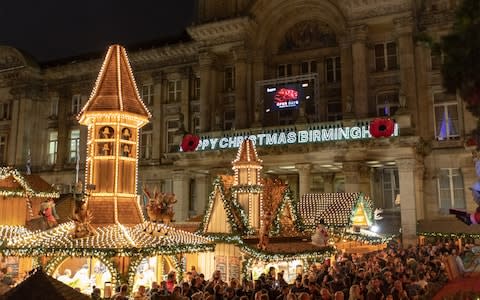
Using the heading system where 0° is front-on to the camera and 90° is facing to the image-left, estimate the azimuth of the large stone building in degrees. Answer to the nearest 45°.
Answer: approximately 45°

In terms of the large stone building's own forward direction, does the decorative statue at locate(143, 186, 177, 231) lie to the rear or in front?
in front

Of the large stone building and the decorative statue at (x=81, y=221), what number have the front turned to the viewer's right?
0

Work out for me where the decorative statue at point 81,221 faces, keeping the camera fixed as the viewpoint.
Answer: facing the viewer

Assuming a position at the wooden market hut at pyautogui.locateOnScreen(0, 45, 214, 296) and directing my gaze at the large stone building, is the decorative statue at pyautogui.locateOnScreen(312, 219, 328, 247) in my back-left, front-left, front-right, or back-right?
front-right

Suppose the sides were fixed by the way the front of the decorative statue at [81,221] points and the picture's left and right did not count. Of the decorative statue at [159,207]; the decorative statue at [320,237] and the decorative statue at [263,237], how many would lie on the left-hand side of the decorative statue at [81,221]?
3

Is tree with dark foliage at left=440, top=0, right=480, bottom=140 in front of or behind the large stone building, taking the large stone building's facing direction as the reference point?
in front

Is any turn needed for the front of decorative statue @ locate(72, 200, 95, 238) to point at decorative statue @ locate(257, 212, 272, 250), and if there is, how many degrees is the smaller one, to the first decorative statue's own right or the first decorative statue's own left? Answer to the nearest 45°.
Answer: approximately 90° to the first decorative statue's own left

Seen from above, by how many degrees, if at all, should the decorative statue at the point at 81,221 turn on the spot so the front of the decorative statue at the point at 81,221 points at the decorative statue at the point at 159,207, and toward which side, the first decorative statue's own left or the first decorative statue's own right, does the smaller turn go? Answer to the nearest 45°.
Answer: approximately 90° to the first decorative statue's own left

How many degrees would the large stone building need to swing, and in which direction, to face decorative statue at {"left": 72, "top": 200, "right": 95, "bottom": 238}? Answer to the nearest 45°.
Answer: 0° — it already faces it

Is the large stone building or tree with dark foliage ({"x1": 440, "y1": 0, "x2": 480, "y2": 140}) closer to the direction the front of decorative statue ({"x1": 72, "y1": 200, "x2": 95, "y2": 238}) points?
the tree with dark foliage

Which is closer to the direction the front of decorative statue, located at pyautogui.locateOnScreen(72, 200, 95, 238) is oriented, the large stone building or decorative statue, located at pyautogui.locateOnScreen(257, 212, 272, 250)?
the decorative statue

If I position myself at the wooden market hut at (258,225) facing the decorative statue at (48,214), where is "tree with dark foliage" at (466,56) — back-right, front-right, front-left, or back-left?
back-left
